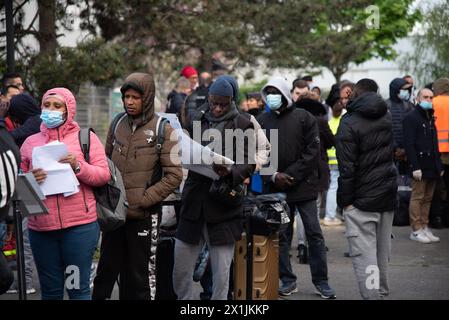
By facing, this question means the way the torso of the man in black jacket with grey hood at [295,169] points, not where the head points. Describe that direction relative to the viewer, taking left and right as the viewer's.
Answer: facing the viewer and to the left of the viewer

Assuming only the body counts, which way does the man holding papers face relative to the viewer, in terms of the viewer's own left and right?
facing the viewer

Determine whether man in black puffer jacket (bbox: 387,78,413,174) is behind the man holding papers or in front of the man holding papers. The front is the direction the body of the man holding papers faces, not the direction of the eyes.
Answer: behind

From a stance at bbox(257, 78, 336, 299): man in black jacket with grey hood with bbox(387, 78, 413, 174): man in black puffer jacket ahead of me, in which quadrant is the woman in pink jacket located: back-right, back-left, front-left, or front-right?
back-left

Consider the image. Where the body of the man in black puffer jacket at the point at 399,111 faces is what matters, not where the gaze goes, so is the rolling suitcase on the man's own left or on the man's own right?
on the man's own right

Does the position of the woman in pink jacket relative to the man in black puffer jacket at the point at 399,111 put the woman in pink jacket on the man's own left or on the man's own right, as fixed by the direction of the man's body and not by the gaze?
on the man's own right

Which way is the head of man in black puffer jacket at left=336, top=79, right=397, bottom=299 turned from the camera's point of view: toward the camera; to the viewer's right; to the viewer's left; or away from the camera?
away from the camera

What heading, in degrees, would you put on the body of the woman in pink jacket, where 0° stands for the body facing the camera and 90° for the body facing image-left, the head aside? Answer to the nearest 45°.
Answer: approximately 45°

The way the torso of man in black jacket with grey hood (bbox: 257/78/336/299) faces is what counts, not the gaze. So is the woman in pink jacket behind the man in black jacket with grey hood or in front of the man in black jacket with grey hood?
in front
